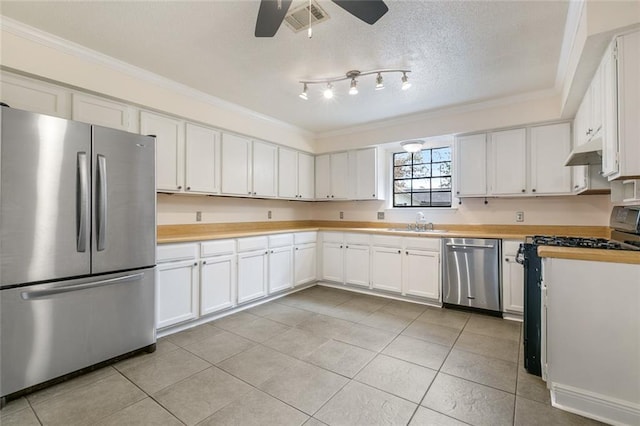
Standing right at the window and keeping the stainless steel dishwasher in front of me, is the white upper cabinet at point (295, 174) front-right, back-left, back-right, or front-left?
back-right

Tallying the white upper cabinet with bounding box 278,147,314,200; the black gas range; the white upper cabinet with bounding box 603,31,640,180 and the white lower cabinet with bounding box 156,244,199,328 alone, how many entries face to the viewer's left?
2

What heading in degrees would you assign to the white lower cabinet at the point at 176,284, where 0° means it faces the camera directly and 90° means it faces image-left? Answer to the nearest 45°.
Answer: approximately 315°

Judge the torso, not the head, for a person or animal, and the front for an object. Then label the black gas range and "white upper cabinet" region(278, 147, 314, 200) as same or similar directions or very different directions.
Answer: very different directions

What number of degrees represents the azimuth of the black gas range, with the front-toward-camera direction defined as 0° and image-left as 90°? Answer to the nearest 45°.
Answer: approximately 90°

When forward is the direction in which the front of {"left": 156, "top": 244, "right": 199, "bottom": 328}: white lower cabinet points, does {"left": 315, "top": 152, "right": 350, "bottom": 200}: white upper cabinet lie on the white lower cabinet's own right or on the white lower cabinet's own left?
on the white lower cabinet's own left

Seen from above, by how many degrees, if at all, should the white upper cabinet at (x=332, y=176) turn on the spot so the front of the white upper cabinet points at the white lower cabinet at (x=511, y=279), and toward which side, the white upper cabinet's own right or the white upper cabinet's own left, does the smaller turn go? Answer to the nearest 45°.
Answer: approximately 90° to the white upper cabinet's own left

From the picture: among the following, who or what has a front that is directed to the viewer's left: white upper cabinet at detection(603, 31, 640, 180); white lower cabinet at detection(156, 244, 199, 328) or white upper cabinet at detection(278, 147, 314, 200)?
white upper cabinet at detection(603, 31, 640, 180)

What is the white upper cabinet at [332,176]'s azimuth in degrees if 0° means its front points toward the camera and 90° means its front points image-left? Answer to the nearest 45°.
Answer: approximately 45°

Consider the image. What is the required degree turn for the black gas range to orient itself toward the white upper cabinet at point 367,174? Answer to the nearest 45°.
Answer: approximately 45° to its right

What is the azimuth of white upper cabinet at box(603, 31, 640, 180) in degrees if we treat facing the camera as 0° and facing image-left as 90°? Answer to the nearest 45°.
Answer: approximately 90°

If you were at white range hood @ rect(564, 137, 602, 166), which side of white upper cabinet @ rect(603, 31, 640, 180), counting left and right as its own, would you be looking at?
right

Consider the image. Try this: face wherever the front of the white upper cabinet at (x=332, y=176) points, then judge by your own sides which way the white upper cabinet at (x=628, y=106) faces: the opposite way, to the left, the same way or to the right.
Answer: to the right
